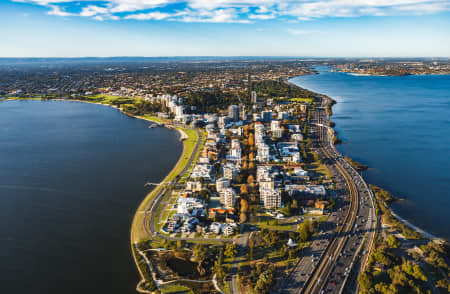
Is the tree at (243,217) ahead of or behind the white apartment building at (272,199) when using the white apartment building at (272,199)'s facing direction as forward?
ahead

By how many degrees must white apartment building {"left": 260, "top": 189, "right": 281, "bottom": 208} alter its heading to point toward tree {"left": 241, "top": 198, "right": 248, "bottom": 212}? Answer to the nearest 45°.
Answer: approximately 45° to its right

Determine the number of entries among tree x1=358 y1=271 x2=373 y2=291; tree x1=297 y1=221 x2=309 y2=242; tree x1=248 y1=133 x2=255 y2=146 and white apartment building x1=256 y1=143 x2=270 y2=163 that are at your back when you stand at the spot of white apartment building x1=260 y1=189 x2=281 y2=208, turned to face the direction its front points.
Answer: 2

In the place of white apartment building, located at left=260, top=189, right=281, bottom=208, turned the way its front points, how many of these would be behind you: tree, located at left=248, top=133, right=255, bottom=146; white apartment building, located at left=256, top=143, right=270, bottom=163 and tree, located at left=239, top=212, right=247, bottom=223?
2

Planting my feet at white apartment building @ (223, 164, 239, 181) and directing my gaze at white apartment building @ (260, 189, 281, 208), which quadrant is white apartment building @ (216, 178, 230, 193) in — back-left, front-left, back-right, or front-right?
front-right

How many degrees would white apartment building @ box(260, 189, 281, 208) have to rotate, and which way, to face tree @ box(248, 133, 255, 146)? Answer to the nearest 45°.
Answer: approximately 180°

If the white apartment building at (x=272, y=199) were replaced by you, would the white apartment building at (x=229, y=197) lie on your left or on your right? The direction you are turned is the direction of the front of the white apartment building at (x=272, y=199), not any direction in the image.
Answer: on your right

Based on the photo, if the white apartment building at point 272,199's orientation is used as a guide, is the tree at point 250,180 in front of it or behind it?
behind

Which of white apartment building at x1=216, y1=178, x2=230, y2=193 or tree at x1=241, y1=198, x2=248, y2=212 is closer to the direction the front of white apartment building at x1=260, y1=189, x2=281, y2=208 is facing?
the tree

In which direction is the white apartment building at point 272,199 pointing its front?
toward the camera

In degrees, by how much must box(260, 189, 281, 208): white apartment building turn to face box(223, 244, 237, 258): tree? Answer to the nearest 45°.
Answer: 0° — it already faces it

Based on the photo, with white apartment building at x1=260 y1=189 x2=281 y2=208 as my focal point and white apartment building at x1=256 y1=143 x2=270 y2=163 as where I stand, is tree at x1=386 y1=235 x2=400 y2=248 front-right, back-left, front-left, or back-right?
front-left
